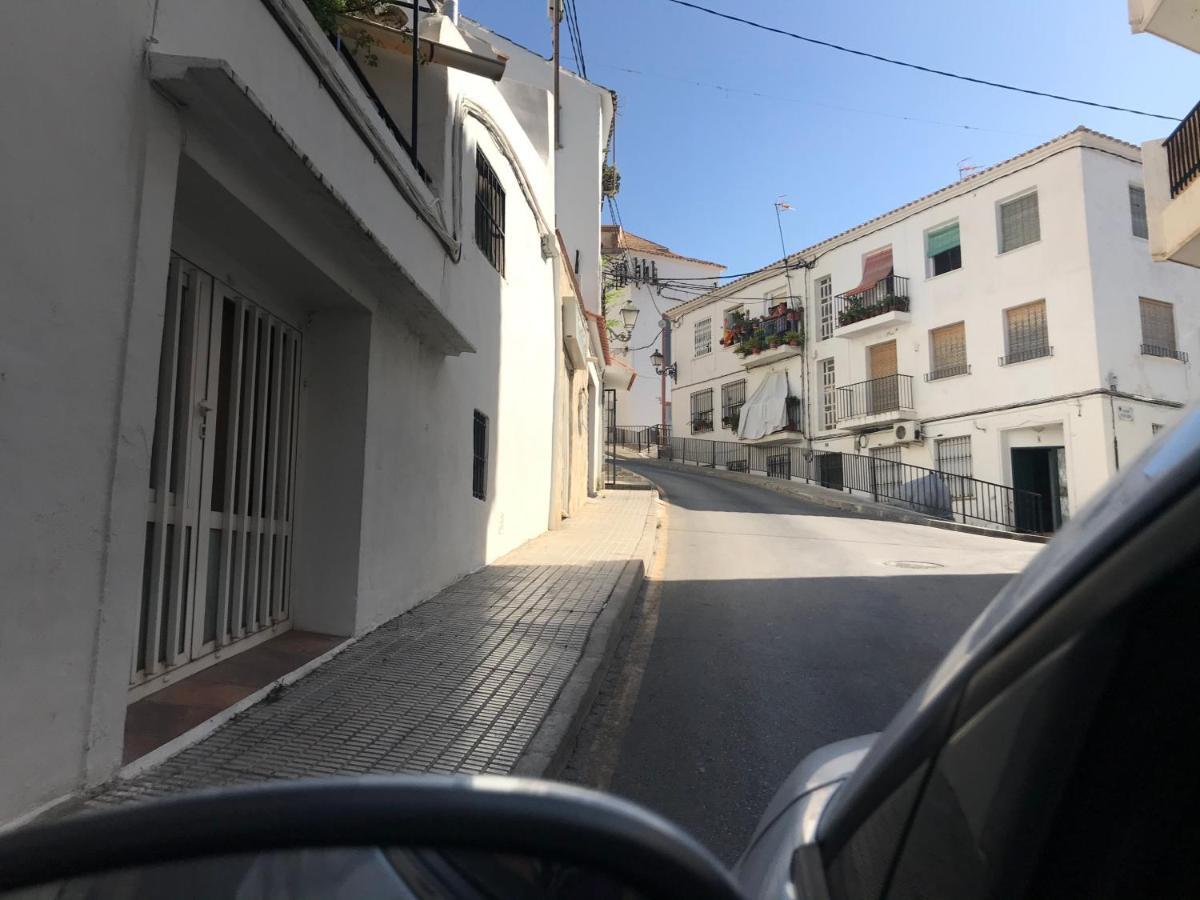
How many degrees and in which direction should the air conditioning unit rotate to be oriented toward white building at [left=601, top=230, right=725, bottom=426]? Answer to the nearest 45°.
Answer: approximately 90° to its right

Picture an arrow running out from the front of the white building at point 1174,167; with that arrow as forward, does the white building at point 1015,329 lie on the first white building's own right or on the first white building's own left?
on the first white building's own right

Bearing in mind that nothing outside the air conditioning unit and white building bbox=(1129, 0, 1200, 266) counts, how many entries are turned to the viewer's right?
0

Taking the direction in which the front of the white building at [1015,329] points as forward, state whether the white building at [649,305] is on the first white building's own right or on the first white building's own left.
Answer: on the first white building's own right

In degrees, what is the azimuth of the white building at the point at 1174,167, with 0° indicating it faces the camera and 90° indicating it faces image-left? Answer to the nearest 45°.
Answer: approximately 45°

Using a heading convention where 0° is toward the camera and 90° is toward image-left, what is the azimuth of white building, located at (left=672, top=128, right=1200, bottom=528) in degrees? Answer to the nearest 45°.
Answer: approximately 45°

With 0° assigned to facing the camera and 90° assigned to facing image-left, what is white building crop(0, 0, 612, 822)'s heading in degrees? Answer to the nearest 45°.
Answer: approximately 315°

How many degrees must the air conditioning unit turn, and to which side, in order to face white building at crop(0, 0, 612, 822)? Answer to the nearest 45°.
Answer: approximately 45° to its left

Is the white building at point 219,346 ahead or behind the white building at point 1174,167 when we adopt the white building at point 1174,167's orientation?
ahead

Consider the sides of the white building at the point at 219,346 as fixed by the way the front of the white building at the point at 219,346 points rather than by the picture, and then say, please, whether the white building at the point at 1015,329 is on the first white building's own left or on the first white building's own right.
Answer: on the first white building's own left

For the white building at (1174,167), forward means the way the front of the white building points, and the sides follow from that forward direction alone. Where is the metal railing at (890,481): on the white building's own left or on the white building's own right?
on the white building's own right
